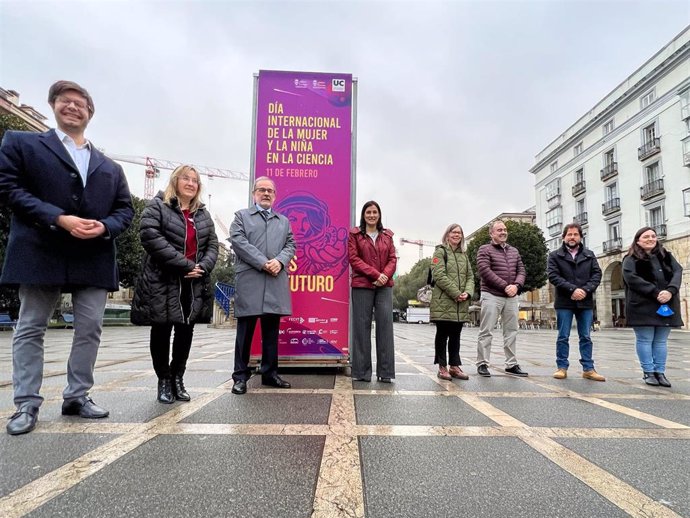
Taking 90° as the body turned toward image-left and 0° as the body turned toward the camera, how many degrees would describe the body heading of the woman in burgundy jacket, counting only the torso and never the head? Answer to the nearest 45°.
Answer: approximately 0°

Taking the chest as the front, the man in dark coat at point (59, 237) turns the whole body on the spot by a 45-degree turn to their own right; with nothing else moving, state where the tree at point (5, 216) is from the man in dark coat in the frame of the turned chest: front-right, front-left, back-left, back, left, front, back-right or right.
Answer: back-right

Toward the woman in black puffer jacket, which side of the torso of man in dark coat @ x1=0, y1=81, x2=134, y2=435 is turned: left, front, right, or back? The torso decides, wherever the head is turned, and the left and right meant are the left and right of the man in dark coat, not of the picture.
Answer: left

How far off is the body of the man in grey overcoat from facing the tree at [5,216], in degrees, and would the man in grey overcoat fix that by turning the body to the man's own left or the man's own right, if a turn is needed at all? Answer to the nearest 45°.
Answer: approximately 135° to the man's own right
